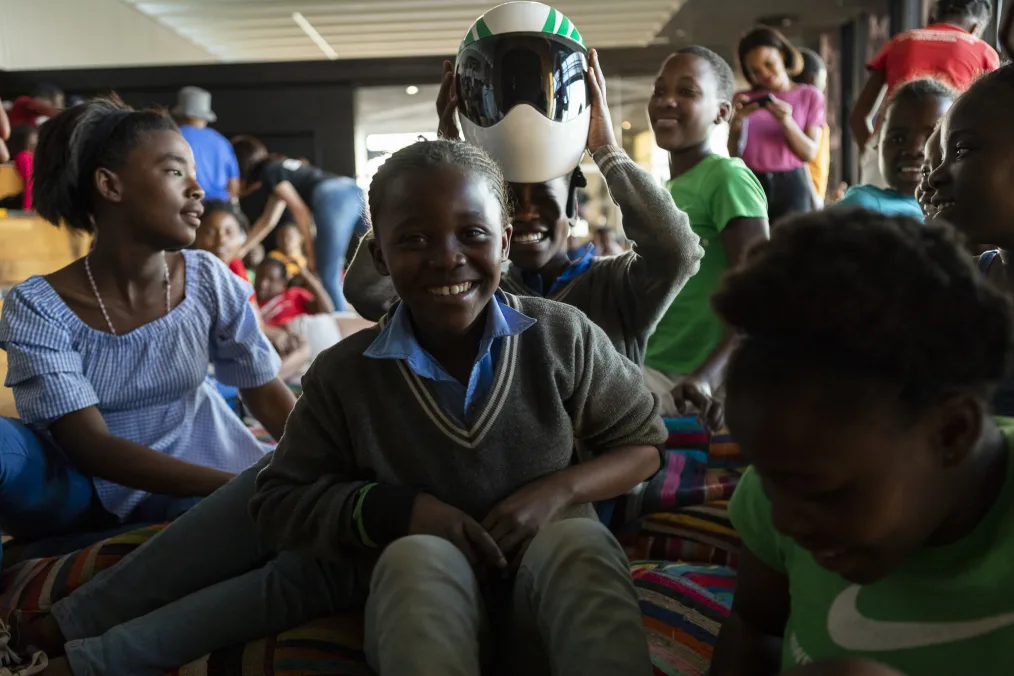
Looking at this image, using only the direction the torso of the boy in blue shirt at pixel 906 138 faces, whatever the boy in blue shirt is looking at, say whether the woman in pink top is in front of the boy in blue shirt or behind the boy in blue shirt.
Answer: behind

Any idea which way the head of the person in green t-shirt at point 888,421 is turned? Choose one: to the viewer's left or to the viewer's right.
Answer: to the viewer's left

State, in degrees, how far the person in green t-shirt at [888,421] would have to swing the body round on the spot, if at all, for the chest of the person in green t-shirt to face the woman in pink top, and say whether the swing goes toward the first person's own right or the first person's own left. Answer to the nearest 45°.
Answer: approximately 135° to the first person's own right

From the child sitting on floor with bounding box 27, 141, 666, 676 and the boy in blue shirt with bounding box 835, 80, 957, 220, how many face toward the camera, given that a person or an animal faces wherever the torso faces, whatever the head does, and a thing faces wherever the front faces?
2

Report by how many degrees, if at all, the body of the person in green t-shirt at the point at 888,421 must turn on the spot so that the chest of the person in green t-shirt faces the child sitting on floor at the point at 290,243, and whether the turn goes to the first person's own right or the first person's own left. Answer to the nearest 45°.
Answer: approximately 90° to the first person's own right
